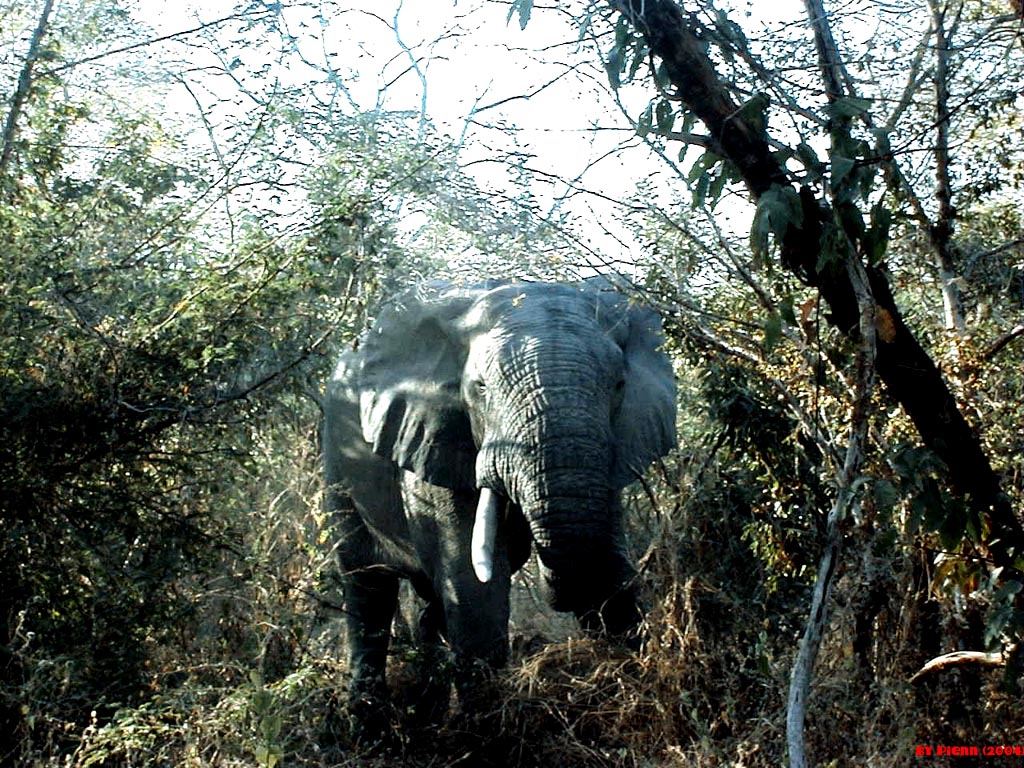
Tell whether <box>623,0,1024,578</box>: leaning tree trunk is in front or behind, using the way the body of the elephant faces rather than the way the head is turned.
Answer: in front

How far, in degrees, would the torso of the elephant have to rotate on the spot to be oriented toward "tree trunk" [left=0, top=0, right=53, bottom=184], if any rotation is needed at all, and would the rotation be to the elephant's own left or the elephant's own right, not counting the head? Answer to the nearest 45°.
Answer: approximately 135° to the elephant's own right

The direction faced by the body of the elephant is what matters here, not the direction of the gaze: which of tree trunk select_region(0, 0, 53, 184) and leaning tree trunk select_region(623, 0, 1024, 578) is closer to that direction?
the leaning tree trunk

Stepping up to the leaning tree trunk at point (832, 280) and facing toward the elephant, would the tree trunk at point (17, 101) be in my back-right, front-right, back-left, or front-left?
front-left

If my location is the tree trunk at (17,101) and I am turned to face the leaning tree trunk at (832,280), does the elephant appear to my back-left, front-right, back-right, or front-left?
front-left

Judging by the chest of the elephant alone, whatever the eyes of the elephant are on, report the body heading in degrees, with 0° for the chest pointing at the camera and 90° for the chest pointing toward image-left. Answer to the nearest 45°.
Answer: approximately 315°
